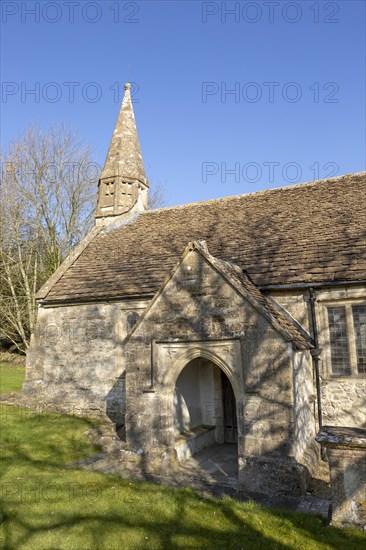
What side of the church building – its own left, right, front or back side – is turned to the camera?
front
